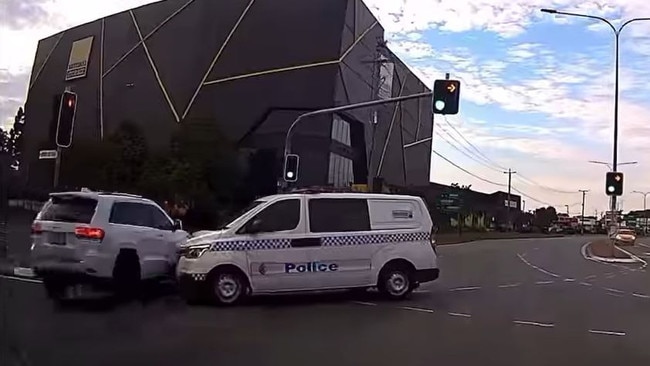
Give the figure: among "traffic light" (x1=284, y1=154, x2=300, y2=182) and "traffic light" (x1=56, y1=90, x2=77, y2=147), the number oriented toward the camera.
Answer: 2

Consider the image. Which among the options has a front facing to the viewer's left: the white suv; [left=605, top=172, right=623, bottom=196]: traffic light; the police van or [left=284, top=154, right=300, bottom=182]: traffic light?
the police van

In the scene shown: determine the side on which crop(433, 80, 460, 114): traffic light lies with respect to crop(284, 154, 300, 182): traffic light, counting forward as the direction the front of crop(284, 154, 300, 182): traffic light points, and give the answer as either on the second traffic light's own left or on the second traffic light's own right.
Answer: on the second traffic light's own left

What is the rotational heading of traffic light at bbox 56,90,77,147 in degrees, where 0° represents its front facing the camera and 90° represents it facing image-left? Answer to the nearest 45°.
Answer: approximately 0°

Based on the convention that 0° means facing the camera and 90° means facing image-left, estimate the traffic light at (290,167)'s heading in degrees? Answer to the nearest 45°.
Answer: approximately 0°

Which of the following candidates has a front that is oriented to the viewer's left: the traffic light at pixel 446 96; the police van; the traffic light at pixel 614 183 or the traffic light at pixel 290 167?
the police van

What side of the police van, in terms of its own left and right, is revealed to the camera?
left

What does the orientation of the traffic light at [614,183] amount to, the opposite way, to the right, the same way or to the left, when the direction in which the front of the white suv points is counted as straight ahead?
the opposite way

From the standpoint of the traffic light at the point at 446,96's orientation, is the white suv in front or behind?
in front

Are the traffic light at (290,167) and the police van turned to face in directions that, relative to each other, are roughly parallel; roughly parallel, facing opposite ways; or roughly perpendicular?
roughly perpendicular

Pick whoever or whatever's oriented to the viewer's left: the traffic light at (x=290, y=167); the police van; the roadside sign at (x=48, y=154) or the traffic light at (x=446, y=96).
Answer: the police van

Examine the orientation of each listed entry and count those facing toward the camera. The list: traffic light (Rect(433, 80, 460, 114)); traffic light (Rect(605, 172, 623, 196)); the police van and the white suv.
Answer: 2

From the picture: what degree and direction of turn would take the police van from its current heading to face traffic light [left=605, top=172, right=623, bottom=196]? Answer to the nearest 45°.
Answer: approximately 135° to its right
